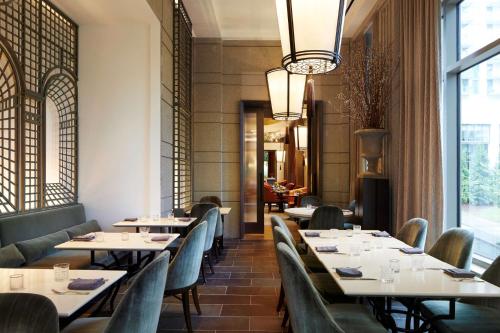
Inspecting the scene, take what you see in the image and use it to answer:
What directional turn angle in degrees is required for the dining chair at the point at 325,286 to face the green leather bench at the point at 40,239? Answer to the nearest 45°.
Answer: approximately 180°

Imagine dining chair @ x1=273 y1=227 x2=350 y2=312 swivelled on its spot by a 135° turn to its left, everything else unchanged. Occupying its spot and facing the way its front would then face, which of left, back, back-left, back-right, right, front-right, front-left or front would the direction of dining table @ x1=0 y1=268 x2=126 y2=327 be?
left

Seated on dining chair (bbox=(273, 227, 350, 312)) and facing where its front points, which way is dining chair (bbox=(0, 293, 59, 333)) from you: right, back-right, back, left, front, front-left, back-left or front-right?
back-right

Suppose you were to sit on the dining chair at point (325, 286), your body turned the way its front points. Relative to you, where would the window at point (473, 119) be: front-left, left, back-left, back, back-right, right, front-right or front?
front-left

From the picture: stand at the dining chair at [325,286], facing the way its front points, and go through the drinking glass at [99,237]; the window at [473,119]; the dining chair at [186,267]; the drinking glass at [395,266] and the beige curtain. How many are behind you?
2

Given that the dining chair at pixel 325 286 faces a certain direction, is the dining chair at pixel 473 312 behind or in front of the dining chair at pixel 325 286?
in front

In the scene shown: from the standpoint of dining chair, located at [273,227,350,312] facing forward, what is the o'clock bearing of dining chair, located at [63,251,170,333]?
dining chair, located at [63,251,170,333] is roughly at 4 o'clock from dining chair, located at [273,227,350,312].

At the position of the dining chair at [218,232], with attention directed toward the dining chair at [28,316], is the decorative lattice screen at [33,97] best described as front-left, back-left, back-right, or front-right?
front-right

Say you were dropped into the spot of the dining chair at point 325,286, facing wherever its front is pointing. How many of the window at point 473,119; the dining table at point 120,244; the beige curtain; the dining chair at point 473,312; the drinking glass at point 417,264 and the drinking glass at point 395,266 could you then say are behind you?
1

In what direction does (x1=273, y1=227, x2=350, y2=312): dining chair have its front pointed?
to the viewer's right

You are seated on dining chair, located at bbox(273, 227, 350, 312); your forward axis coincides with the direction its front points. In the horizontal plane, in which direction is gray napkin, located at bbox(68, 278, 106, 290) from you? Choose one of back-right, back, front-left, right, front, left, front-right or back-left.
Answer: back-right

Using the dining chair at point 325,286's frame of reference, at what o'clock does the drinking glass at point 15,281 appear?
The drinking glass is roughly at 5 o'clock from the dining chair.

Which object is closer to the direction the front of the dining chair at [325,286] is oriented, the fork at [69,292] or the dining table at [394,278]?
the dining table

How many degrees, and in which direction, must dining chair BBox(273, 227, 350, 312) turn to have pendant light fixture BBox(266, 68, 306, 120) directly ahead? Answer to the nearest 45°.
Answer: approximately 90° to its left

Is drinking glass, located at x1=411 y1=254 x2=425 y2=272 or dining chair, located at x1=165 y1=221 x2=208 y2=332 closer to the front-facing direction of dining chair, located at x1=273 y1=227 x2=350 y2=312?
the drinking glass

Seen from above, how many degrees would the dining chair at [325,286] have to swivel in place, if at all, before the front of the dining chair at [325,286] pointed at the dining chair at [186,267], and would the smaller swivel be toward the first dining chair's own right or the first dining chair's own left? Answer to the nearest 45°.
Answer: approximately 180°

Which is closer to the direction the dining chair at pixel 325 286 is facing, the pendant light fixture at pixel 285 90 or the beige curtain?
the beige curtain

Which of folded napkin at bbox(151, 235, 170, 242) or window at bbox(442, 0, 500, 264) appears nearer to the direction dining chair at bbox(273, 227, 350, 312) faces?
the window
